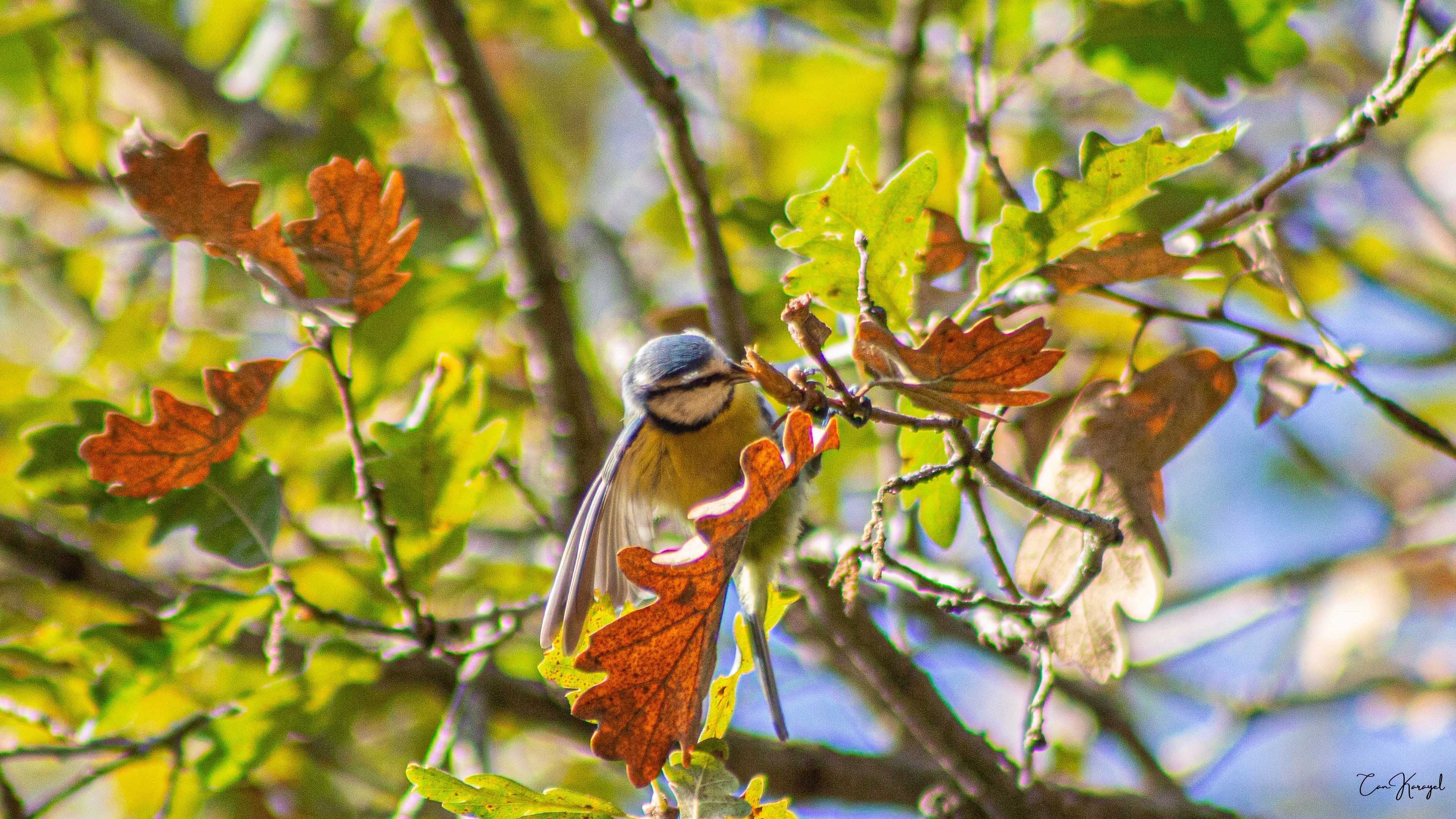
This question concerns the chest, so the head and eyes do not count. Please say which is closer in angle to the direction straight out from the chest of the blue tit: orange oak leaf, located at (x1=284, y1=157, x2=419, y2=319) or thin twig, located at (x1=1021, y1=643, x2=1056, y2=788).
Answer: the thin twig

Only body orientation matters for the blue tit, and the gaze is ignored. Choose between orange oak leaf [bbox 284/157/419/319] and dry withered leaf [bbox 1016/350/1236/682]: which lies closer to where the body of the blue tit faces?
the dry withered leaf

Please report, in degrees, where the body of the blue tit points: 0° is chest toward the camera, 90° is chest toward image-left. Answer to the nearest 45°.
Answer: approximately 315°

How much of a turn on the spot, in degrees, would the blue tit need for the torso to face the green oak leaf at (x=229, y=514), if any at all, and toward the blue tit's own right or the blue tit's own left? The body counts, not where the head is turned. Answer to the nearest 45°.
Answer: approximately 135° to the blue tit's own right
